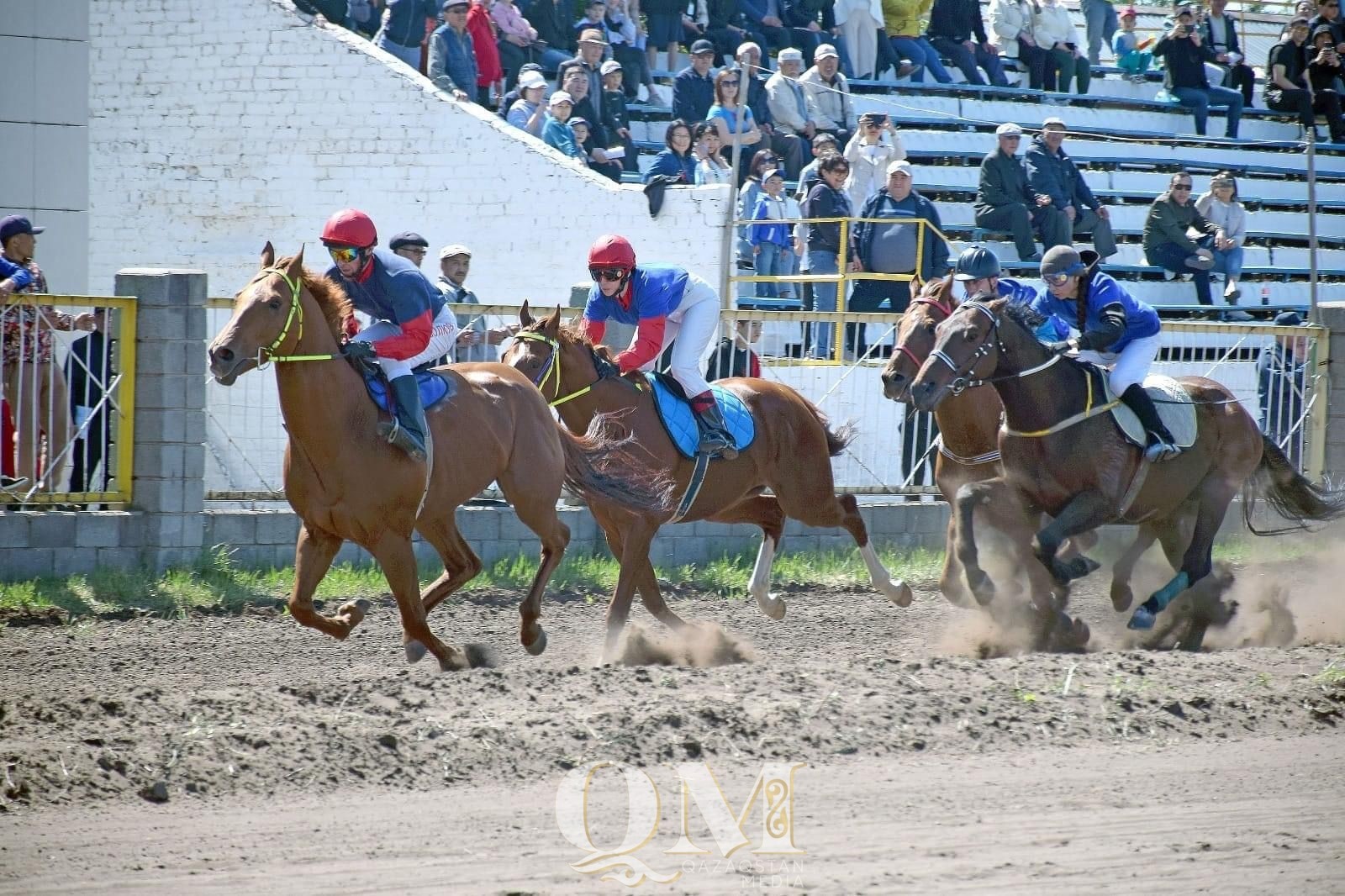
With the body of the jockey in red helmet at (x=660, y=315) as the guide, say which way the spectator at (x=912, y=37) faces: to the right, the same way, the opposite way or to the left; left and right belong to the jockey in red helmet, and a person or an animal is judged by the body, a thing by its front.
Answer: to the left

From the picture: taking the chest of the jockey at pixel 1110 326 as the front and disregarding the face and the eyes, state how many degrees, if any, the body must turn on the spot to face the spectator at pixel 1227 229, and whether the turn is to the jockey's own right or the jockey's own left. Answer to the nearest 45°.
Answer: approximately 135° to the jockey's own right

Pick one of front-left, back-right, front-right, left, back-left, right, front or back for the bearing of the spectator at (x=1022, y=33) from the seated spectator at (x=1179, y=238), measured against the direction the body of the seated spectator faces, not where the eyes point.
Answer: back

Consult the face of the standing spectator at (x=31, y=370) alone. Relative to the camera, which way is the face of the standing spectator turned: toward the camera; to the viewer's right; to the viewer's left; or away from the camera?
to the viewer's right

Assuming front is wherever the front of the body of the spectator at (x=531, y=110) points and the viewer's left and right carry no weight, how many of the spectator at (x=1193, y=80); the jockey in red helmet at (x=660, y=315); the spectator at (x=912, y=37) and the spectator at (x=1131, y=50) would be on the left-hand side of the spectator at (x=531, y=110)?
3

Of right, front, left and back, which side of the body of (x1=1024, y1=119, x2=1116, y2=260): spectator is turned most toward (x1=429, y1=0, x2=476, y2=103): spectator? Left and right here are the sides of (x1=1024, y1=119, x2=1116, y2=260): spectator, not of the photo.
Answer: right

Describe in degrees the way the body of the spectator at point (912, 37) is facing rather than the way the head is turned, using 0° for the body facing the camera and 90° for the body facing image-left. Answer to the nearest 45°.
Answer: approximately 315°

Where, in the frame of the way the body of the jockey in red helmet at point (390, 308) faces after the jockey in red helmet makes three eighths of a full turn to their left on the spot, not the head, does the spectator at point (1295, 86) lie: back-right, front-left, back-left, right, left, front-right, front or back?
front-left

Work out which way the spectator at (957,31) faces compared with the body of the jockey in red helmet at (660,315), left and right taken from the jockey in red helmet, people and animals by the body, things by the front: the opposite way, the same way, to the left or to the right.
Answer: to the left
